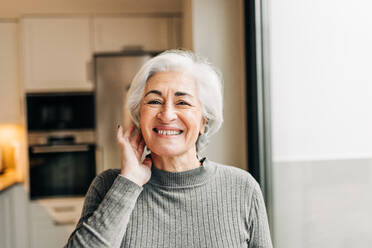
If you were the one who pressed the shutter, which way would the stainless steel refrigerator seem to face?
facing the viewer

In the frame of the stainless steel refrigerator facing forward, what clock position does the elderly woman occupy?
The elderly woman is roughly at 12 o'clock from the stainless steel refrigerator.

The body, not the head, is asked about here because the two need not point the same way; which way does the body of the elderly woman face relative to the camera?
toward the camera

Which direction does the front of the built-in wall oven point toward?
toward the camera

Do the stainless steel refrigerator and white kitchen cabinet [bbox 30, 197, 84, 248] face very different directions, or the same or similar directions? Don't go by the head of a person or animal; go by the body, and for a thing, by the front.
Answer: same or similar directions

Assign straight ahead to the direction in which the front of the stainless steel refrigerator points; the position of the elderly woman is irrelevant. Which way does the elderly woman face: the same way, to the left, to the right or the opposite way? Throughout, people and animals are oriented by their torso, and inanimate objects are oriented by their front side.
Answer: the same way

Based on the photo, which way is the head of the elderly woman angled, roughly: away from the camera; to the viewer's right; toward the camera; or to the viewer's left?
toward the camera

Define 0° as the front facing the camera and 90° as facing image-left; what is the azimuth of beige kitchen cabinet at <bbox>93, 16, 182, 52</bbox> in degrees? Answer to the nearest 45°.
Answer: approximately 0°

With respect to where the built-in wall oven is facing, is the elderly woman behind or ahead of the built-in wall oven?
ahead
